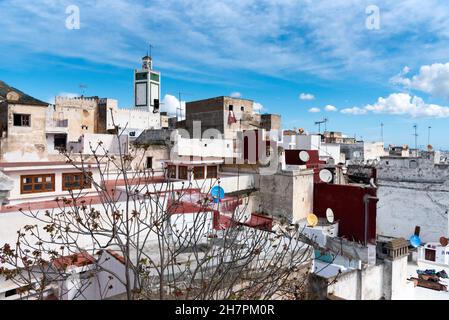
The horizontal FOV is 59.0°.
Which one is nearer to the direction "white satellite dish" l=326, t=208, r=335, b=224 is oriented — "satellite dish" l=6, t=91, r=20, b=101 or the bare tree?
the bare tree

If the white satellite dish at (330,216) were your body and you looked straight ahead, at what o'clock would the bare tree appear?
The bare tree is roughly at 2 o'clock from the white satellite dish.
